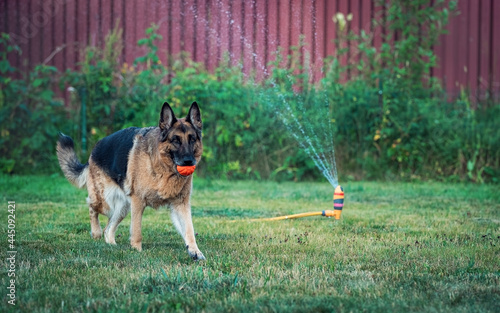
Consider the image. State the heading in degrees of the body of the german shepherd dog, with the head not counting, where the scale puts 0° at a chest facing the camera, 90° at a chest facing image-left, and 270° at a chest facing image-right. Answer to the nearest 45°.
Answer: approximately 315°

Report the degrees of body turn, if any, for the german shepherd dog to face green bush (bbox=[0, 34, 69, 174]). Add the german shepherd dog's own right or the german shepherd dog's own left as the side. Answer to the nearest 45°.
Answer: approximately 135° to the german shepherd dog's own left

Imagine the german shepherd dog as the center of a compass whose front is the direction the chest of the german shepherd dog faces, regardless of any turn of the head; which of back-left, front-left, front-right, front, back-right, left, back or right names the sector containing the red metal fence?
back-left
